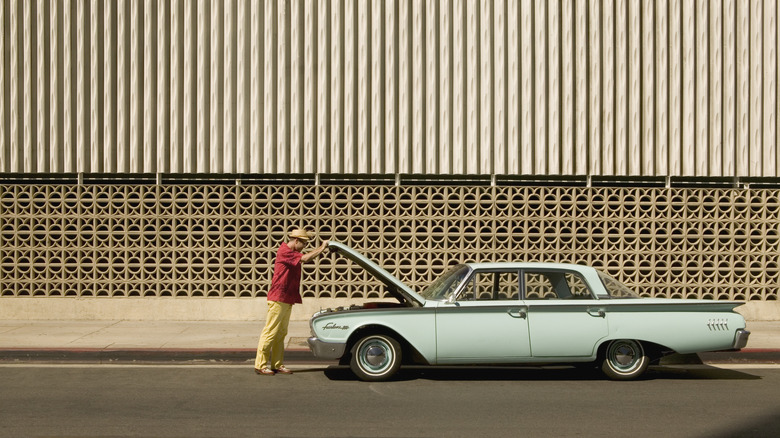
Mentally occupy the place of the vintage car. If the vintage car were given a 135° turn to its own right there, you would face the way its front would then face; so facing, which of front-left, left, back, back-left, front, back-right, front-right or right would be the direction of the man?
back-left

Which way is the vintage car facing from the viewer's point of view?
to the viewer's left

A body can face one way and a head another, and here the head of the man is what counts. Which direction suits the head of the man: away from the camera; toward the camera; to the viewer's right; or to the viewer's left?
to the viewer's right

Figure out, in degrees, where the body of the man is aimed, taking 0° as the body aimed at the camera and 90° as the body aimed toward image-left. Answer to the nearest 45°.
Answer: approximately 270°
